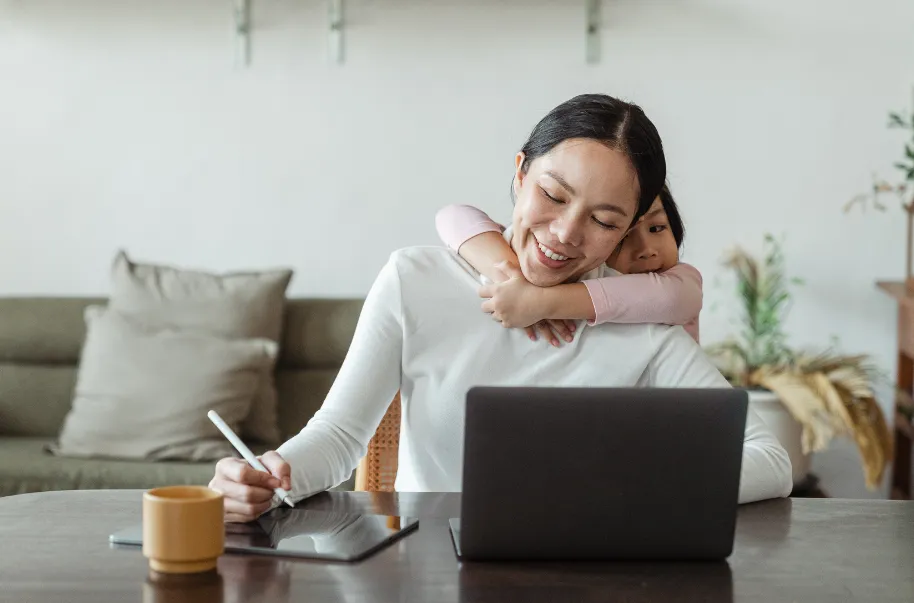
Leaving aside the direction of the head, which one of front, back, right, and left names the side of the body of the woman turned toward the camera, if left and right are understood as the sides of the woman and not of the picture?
front

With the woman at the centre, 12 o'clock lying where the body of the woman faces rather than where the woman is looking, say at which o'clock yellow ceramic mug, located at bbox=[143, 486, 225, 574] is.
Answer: The yellow ceramic mug is roughly at 1 o'clock from the woman.

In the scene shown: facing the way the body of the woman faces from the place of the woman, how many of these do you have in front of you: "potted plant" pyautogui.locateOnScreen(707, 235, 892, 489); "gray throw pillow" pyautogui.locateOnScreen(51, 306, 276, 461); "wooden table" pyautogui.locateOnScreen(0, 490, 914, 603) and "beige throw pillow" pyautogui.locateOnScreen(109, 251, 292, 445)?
1

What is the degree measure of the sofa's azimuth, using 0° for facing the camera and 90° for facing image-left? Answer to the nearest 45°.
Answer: approximately 0°

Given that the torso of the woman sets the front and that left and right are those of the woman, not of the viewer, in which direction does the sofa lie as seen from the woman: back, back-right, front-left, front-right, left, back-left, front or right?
back-right

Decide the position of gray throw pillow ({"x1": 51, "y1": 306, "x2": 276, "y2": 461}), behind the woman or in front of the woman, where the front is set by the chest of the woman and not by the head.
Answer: behind

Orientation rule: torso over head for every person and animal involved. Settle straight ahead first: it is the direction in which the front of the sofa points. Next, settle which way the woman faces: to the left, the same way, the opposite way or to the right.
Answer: the same way

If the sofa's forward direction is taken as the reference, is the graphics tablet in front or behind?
in front

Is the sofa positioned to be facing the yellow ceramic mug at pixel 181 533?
yes

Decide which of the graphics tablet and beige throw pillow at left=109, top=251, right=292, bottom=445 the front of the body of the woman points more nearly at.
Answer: the graphics tablet

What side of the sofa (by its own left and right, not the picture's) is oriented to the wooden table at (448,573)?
front

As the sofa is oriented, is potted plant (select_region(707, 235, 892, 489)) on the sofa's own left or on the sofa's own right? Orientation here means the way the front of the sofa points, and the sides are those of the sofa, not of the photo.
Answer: on the sofa's own left

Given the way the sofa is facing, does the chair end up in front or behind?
in front

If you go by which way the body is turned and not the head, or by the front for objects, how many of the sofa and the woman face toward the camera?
2
